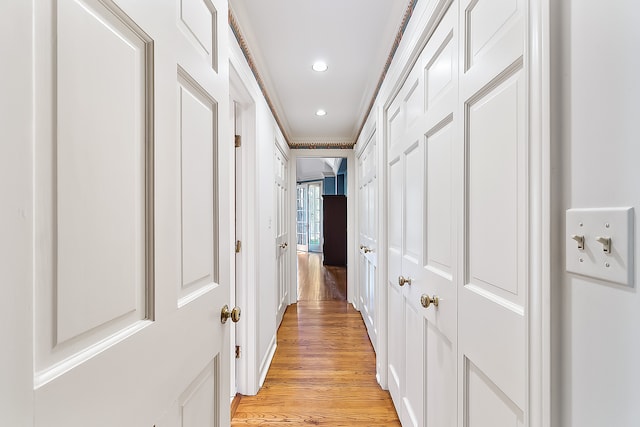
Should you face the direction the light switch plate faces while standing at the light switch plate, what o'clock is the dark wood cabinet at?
The dark wood cabinet is roughly at 3 o'clock from the light switch plate.

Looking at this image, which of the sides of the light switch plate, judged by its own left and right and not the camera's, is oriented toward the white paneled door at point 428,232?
right

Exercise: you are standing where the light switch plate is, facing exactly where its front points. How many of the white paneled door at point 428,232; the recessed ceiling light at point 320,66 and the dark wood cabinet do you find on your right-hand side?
3

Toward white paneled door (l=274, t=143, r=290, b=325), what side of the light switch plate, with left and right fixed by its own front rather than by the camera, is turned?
right

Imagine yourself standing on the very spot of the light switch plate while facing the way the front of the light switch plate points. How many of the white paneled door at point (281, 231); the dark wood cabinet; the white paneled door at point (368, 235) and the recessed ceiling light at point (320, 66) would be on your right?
4

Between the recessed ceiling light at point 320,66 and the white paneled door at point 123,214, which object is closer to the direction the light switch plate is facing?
the white paneled door

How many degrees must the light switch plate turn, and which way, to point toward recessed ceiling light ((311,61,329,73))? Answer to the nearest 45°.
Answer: approximately 90° to its right

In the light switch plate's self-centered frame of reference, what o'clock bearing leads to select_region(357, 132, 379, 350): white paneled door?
The white paneled door is roughly at 3 o'clock from the light switch plate.

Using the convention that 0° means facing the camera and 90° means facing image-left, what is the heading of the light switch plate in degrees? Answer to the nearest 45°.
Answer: approximately 45°

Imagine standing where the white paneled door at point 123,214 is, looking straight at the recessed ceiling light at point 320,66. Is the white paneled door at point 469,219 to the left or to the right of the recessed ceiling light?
right

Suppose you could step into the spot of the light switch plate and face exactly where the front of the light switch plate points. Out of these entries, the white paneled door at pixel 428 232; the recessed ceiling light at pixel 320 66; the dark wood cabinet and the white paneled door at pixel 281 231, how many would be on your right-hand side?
4
